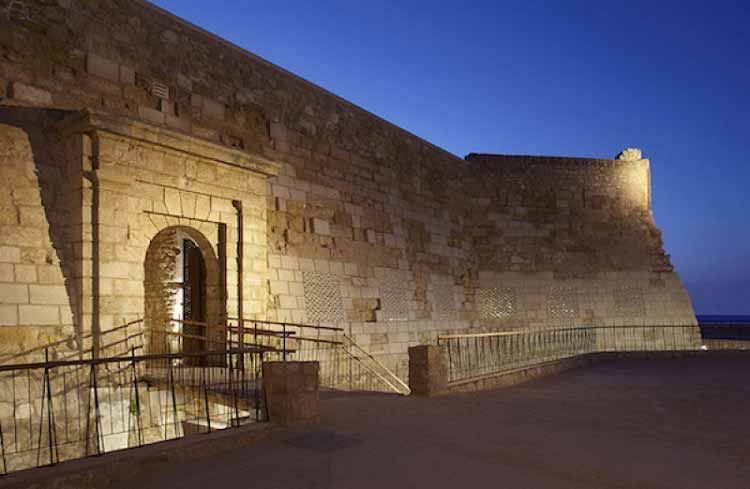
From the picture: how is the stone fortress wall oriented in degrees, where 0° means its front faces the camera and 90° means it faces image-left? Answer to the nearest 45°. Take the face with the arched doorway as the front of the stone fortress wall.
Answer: approximately 315°
